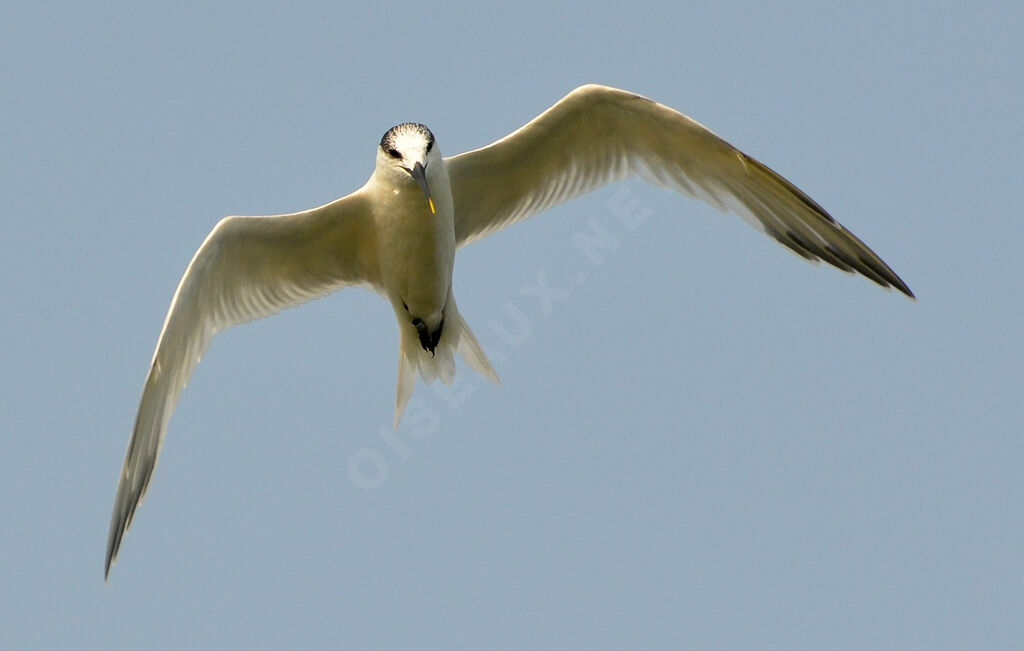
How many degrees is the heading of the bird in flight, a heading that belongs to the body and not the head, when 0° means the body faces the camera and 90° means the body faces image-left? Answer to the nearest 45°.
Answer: approximately 0°
